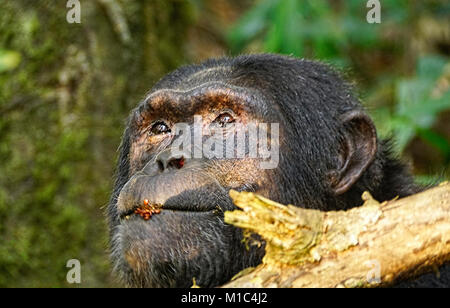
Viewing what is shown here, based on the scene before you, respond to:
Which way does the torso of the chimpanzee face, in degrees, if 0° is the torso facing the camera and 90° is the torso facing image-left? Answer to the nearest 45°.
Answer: approximately 45°
